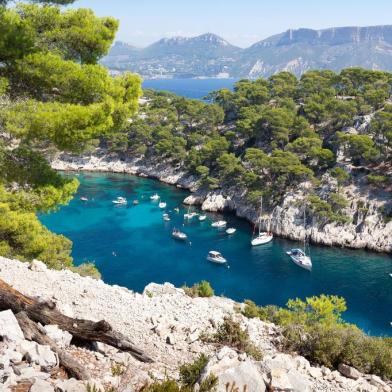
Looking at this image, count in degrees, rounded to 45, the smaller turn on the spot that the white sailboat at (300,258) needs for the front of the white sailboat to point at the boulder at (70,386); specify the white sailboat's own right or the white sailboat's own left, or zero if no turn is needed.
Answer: approximately 45° to the white sailboat's own right

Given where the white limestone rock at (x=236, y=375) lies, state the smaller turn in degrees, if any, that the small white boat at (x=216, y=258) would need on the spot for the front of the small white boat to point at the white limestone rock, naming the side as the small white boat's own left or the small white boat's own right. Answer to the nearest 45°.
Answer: approximately 45° to the small white boat's own right

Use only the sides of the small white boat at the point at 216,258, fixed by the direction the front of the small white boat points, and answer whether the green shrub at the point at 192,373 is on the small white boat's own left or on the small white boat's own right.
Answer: on the small white boat's own right

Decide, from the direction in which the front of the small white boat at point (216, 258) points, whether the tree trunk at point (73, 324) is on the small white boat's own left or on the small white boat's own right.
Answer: on the small white boat's own right

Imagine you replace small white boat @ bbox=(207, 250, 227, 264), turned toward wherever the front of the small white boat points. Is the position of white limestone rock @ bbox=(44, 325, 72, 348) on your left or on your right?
on your right

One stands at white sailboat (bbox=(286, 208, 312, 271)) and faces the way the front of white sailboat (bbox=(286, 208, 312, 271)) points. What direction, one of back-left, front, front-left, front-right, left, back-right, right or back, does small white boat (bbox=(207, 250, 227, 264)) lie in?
back-right

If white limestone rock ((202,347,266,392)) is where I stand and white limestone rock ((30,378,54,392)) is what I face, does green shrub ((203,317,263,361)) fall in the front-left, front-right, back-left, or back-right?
back-right

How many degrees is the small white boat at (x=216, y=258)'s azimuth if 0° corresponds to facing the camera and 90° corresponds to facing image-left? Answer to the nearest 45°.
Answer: approximately 315°

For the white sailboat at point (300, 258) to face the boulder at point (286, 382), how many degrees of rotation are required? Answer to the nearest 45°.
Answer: approximately 45° to its right
